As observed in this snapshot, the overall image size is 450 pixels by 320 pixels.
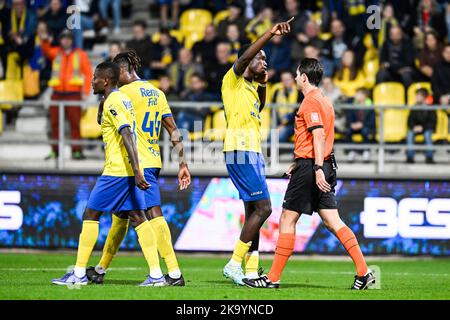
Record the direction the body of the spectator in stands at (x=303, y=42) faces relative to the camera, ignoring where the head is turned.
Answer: toward the camera

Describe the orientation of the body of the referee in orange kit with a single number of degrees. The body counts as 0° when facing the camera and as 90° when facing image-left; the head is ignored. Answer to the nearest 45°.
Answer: approximately 90°

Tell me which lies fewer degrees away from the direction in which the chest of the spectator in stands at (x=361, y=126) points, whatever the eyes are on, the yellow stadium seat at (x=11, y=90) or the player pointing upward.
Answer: the player pointing upward

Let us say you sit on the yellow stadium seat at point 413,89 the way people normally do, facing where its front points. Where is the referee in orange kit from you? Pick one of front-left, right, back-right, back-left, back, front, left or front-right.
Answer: front

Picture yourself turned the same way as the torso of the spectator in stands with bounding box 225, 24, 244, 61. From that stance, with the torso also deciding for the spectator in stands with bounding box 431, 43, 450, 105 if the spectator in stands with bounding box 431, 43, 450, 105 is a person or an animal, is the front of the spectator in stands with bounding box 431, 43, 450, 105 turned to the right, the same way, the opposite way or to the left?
the same way

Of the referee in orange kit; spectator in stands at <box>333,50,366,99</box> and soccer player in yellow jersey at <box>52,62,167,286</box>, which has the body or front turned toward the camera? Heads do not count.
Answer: the spectator in stands

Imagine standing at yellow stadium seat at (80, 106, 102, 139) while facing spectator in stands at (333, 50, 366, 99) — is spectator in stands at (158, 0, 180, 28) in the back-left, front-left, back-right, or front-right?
front-left

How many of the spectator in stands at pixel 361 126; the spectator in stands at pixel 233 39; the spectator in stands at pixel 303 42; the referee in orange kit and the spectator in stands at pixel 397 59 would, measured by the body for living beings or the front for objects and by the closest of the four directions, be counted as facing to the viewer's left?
1

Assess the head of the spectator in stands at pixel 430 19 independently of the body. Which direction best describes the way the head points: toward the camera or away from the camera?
toward the camera

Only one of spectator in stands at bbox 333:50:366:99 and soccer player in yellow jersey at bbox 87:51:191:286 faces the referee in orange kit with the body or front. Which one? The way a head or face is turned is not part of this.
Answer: the spectator in stands

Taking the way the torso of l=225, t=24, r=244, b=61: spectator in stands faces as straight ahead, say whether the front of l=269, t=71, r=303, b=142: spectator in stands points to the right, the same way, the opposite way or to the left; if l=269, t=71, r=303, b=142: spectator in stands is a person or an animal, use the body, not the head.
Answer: the same way

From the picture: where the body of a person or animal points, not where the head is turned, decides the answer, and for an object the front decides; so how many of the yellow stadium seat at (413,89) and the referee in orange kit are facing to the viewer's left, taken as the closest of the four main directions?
1

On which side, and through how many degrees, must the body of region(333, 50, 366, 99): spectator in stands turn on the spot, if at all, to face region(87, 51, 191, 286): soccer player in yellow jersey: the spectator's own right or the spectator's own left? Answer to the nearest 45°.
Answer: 0° — they already face them

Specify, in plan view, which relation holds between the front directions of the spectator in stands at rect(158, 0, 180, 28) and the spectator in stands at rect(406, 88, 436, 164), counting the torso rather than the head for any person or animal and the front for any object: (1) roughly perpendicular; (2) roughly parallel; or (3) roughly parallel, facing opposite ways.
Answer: roughly parallel
